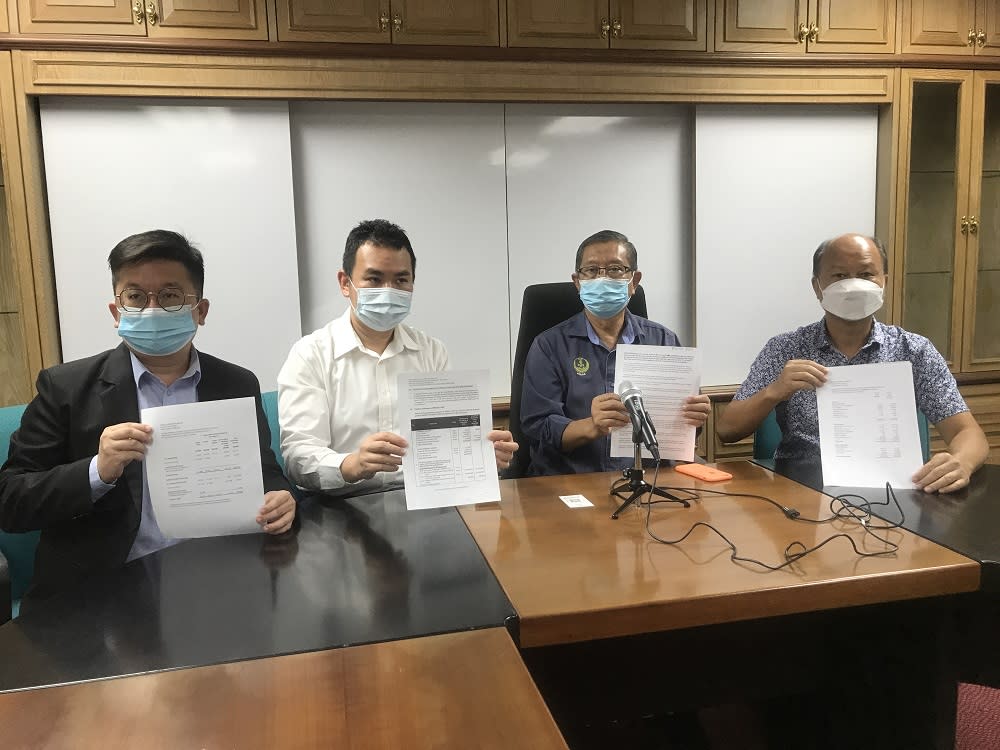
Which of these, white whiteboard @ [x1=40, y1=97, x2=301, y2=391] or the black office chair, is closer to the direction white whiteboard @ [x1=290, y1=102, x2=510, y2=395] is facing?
the black office chair

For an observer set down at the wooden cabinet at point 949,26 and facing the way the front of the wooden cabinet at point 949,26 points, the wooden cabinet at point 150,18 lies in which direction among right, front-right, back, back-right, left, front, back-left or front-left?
front-right

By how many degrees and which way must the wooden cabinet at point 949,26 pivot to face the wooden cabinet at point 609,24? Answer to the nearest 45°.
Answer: approximately 45° to its right

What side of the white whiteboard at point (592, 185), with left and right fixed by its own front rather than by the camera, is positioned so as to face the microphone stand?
front

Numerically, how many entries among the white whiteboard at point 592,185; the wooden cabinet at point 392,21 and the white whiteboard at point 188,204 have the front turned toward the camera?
3

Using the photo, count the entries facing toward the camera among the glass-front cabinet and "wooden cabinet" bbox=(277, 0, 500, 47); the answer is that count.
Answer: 2

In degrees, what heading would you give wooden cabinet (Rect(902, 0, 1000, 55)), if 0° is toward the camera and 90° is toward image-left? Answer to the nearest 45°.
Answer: approximately 0°

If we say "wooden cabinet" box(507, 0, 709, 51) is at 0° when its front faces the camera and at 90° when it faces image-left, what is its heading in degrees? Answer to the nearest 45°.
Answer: approximately 0°

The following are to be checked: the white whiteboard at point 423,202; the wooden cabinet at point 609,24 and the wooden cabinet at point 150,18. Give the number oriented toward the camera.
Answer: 3

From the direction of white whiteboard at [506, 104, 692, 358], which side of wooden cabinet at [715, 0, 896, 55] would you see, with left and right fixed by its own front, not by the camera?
right

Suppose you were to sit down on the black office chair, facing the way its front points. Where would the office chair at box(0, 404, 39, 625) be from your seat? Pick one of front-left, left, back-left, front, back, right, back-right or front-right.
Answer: front-right

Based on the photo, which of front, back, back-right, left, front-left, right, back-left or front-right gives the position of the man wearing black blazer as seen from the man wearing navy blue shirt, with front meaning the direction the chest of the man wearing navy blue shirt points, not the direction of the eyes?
front-right
